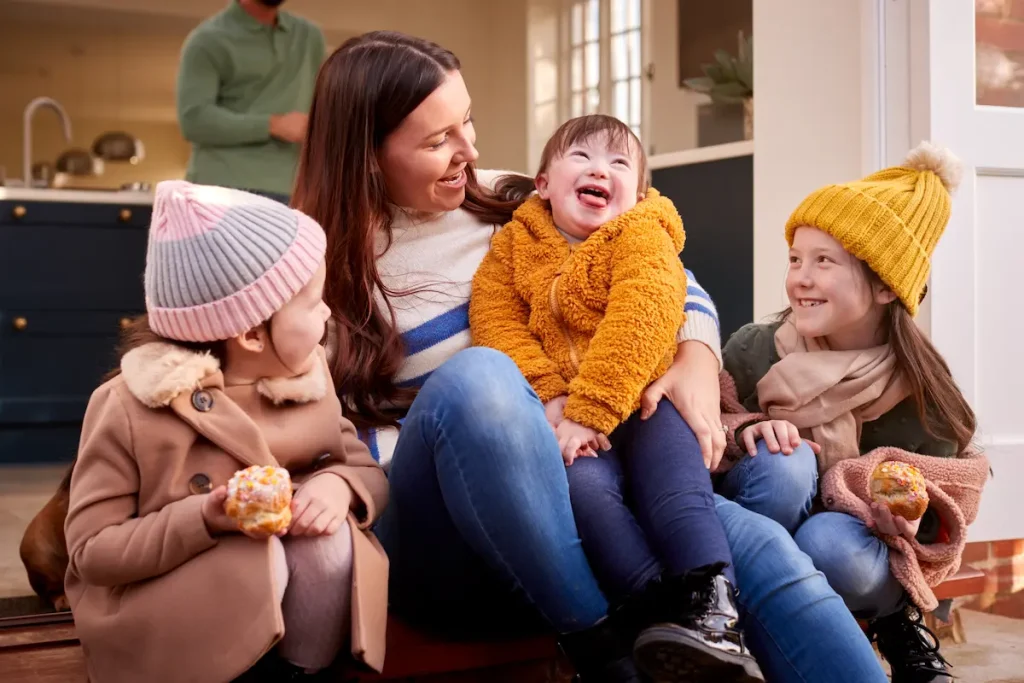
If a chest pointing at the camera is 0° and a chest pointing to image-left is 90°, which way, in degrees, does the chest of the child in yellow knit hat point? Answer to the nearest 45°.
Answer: approximately 45°

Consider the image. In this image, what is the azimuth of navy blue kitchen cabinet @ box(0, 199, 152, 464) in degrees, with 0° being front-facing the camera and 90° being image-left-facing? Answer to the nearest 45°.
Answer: approximately 0°

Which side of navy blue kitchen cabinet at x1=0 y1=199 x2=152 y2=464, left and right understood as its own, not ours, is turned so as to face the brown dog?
front

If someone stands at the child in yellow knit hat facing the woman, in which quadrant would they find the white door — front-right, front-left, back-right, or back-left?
back-right

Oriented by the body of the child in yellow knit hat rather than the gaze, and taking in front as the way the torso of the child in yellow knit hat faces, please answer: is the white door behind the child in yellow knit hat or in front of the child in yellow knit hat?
behind

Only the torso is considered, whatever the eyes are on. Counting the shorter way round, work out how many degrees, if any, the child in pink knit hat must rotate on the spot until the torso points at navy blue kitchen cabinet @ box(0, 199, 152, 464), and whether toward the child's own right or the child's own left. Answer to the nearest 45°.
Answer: approximately 135° to the child's own left
